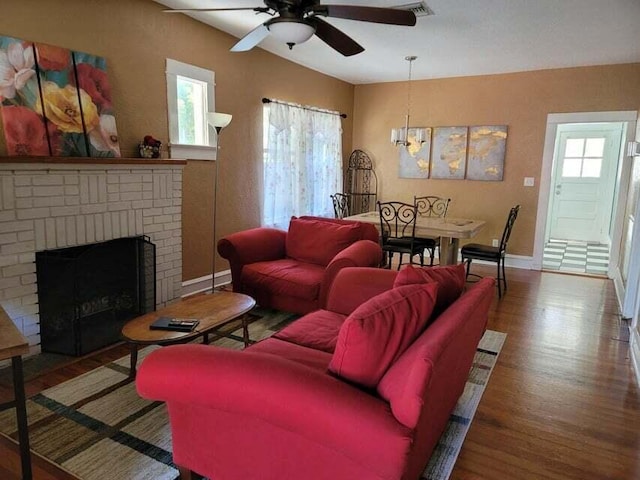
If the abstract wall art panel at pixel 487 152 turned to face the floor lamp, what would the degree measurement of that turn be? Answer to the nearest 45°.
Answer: approximately 45° to its right

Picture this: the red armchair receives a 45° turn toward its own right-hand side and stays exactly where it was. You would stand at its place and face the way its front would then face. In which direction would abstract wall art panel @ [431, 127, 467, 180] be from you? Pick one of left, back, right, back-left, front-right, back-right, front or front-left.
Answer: back-right

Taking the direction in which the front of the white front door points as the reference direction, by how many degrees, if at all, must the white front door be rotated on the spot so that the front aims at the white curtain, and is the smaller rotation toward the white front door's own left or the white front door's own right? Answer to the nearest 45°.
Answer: approximately 45° to the white front door's own right

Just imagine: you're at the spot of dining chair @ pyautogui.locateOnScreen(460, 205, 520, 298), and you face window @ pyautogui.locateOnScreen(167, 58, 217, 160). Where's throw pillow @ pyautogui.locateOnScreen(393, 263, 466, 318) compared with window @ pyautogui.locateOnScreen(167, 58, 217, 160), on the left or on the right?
left

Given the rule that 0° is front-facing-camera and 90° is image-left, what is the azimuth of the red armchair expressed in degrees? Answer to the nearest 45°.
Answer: approximately 45°

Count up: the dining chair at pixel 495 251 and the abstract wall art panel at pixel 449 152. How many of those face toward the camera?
1

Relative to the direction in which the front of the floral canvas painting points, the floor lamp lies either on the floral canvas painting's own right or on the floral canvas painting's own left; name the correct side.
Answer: on the floral canvas painting's own left

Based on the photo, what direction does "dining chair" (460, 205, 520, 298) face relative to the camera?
to the viewer's left

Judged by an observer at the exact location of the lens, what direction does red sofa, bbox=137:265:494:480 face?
facing to the left of the viewer

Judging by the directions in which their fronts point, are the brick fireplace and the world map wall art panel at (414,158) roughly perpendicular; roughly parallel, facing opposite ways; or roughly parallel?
roughly perpendicular

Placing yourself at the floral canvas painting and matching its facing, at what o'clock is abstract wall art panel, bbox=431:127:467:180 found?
The abstract wall art panel is roughly at 10 o'clock from the floral canvas painting.

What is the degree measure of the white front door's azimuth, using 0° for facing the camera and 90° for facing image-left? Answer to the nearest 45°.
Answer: approximately 0°

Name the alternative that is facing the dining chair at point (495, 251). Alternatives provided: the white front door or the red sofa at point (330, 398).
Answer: the white front door

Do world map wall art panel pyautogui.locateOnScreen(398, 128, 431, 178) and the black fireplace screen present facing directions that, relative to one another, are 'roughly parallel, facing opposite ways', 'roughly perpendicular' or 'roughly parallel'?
roughly perpendicular
